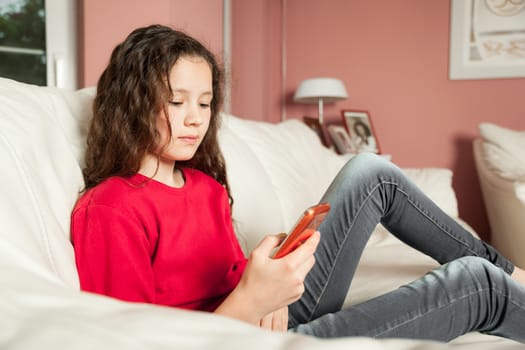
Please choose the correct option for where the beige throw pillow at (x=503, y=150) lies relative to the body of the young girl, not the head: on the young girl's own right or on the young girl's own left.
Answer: on the young girl's own left

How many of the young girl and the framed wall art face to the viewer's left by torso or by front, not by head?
0

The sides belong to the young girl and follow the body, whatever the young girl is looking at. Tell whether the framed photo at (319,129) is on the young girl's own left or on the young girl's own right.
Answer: on the young girl's own left

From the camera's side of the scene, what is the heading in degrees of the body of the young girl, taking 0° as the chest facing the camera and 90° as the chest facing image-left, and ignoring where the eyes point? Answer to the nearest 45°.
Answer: approximately 315°

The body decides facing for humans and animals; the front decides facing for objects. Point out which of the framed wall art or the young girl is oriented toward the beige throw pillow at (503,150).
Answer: the framed wall art

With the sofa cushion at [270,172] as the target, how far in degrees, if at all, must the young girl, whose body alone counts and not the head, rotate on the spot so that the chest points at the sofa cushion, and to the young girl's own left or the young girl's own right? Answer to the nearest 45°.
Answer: approximately 135° to the young girl's own left

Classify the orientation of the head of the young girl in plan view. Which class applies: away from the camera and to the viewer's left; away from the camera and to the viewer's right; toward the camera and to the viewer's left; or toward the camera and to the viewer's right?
toward the camera and to the viewer's right

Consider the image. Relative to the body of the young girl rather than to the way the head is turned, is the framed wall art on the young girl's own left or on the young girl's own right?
on the young girl's own left

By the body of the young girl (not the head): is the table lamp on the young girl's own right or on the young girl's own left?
on the young girl's own left

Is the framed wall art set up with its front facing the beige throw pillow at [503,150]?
yes
